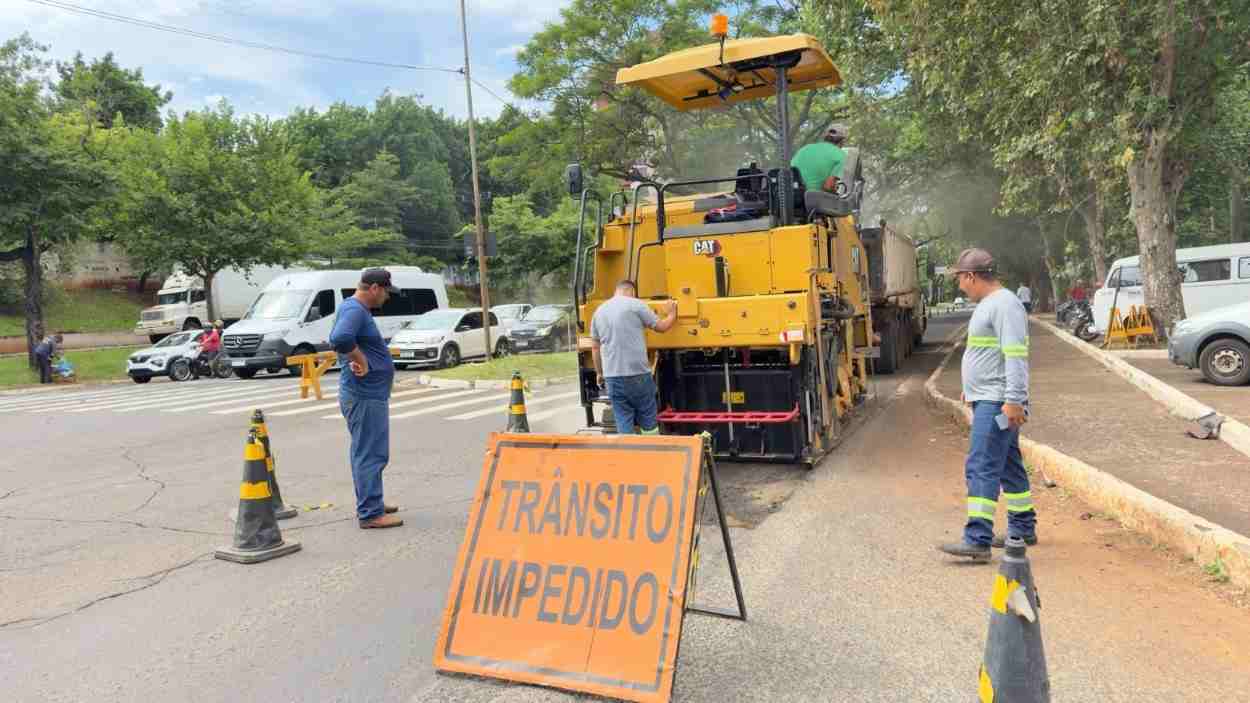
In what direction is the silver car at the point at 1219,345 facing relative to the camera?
to the viewer's left

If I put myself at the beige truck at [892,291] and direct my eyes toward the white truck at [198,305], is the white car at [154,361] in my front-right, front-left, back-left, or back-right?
front-left

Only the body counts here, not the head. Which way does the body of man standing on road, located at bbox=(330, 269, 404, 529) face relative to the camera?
to the viewer's right

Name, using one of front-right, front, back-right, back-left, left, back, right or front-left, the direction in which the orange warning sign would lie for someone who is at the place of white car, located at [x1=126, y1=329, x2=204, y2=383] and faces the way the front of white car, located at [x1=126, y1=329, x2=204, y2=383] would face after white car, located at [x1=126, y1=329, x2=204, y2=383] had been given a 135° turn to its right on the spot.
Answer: back

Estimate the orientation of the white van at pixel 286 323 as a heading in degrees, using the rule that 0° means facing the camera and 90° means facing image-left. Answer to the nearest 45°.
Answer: approximately 45°

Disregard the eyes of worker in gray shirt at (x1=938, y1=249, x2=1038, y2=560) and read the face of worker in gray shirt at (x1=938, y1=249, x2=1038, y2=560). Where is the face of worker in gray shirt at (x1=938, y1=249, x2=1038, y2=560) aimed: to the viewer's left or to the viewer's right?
to the viewer's left

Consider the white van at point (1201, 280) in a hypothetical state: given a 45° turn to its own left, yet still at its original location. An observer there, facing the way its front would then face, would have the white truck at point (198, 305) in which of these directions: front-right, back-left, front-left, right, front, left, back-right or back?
front-right

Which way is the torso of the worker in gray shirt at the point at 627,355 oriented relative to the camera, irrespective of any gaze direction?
away from the camera

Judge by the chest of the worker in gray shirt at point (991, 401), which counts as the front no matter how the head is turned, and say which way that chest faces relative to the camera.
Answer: to the viewer's left

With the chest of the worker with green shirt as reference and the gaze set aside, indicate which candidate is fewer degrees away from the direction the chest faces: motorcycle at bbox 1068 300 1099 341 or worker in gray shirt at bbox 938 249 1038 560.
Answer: the motorcycle

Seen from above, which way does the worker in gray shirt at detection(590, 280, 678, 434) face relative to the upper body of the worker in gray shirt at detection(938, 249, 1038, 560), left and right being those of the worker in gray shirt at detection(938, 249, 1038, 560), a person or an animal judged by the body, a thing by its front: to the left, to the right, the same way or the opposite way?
to the right

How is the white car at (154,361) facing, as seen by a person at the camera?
facing the viewer and to the left of the viewer

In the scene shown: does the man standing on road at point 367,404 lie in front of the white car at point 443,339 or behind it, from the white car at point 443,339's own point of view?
in front

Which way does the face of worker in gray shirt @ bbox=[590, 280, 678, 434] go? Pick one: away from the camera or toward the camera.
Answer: away from the camera
